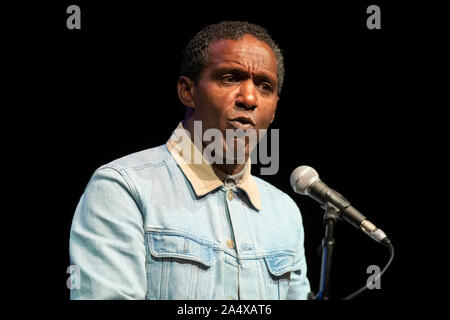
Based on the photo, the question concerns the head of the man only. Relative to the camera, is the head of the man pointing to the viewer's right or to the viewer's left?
to the viewer's right

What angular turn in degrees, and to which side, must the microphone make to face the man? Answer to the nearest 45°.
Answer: approximately 45° to its right

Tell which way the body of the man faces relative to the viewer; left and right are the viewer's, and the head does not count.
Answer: facing the viewer and to the right of the viewer

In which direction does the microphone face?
to the viewer's left

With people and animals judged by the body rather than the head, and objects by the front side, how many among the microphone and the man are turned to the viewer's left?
1
